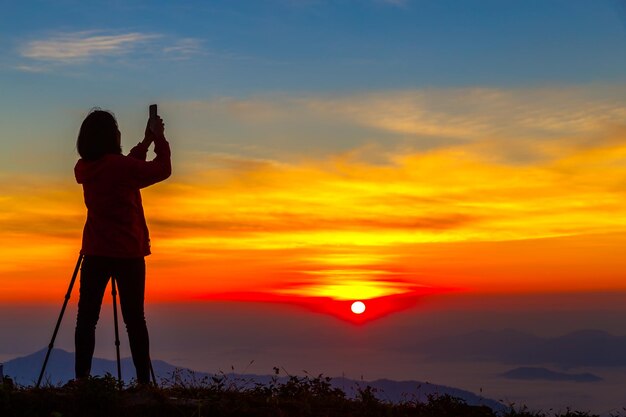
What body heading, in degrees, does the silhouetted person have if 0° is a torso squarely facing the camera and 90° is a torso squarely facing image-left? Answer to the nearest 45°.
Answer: approximately 225°

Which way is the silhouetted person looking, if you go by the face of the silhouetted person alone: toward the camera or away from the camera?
away from the camera
